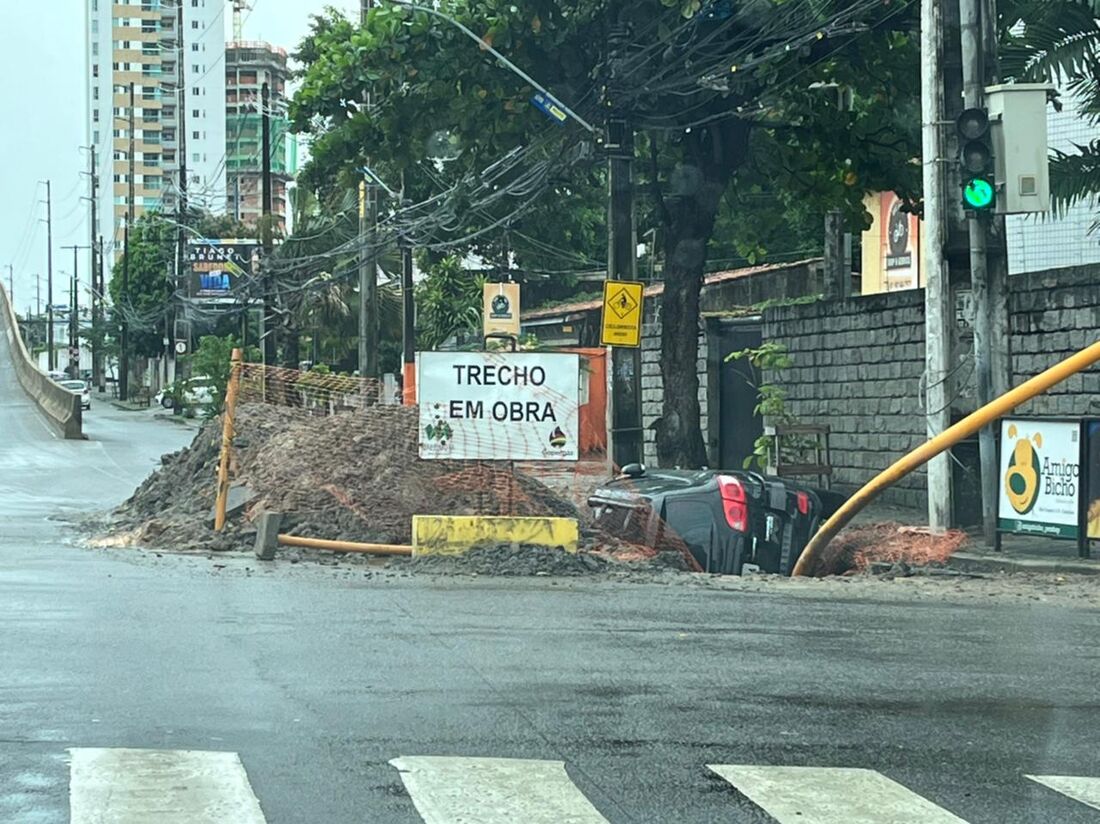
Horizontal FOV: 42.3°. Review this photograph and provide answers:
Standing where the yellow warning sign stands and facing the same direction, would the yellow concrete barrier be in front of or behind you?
in front

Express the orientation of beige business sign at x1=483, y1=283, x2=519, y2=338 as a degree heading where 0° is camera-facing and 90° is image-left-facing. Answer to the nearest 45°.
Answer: approximately 0°

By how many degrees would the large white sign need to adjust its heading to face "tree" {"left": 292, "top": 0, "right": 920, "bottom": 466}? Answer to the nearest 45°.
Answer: approximately 180°
